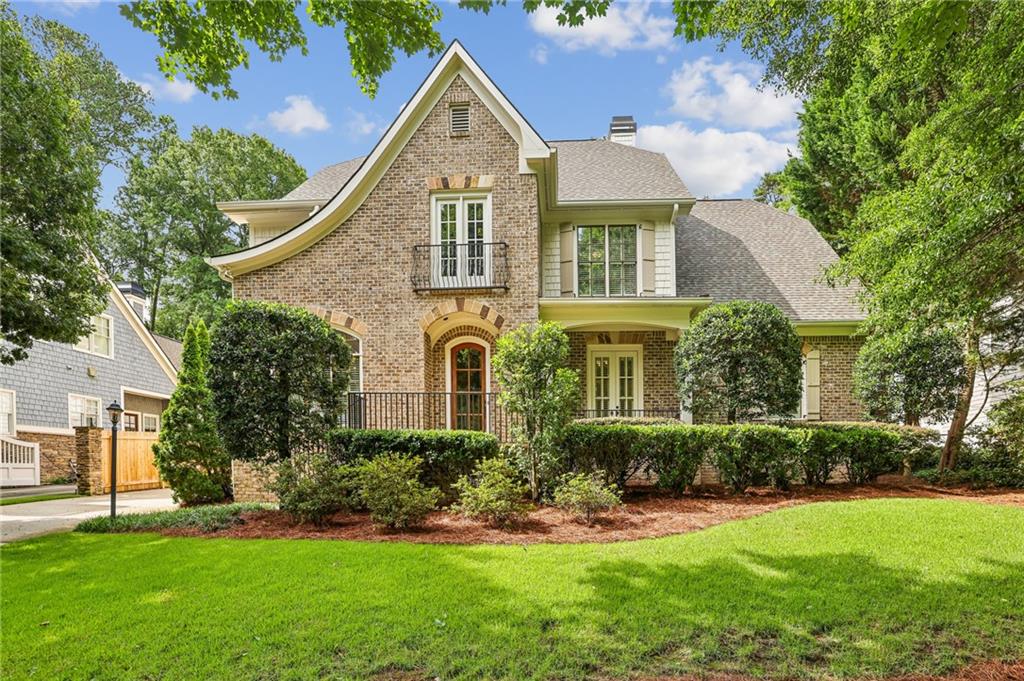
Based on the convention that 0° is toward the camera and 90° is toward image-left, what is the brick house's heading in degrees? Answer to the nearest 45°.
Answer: approximately 0°

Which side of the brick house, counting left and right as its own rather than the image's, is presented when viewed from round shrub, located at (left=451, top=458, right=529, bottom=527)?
front

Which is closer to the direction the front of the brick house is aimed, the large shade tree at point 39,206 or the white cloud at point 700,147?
the large shade tree

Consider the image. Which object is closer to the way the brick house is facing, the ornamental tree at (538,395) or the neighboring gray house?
the ornamental tree
